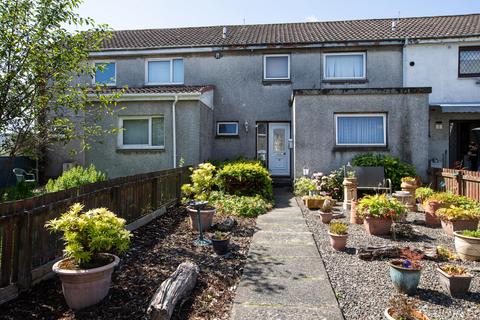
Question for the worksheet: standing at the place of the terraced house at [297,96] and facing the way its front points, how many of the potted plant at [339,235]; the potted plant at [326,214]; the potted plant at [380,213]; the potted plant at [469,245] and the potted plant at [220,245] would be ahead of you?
5

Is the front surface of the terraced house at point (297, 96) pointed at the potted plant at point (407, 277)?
yes

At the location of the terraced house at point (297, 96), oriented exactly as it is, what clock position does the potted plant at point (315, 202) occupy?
The potted plant is roughly at 12 o'clock from the terraced house.

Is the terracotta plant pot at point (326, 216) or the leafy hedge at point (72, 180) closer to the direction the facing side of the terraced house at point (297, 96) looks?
the terracotta plant pot

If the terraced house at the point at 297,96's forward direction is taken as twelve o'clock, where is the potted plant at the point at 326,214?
The potted plant is roughly at 12 o'clock from the terraced house.

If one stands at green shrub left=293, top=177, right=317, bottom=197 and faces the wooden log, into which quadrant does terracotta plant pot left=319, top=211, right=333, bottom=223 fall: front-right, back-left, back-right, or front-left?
front-left

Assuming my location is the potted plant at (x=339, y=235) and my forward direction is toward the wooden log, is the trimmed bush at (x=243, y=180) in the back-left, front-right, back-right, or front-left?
back-right

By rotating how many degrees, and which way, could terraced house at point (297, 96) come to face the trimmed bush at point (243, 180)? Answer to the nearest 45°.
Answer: approximately 45° to its right

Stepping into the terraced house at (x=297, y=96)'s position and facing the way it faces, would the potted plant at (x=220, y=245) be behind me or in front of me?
in front

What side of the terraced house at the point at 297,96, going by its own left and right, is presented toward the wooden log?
front

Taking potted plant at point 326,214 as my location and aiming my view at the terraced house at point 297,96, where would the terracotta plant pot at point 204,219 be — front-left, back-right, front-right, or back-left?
back-left

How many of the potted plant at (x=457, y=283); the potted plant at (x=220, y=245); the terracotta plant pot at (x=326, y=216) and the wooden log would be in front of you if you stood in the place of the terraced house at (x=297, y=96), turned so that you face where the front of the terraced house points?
4

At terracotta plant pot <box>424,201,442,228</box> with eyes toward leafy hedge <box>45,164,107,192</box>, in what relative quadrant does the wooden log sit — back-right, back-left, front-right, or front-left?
front-left

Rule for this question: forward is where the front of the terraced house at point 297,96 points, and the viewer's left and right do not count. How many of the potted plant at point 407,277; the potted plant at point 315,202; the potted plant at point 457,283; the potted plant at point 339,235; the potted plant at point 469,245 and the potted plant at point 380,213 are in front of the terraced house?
6

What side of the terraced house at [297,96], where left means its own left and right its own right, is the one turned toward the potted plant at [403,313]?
front

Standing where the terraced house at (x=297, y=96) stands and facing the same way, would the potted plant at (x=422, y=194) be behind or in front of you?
in front

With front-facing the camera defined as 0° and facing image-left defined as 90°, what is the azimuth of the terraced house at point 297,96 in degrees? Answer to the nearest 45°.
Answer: approximately 0°

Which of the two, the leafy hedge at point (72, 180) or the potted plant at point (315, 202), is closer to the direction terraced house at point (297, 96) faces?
the potted plant

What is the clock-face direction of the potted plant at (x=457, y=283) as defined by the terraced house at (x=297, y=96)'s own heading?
The potted plant is roughly at 12 o'clock from the terraced house.

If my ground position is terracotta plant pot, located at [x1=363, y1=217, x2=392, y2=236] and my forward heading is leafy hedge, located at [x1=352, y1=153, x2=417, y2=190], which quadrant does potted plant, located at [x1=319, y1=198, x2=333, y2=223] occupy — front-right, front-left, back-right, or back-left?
front-left
